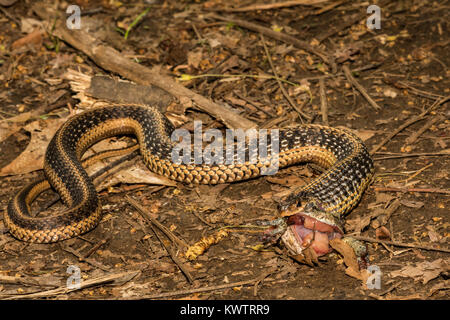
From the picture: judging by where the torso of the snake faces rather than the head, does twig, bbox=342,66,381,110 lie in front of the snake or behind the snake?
behind

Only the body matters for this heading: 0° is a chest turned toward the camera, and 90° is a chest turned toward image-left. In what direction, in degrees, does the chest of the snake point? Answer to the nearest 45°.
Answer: approximately 45°

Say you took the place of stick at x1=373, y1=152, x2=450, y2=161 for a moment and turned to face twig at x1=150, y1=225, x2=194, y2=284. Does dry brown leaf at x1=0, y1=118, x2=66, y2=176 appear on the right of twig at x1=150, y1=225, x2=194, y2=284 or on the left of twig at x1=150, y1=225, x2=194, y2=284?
right

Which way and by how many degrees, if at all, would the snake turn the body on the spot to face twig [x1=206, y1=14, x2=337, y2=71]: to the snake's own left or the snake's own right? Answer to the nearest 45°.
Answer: approximately 180°

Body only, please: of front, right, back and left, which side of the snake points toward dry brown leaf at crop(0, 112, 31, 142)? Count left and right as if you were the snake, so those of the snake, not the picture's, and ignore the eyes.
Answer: right

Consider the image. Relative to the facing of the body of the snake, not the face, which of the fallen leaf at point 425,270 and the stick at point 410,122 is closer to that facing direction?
the fallen leaf

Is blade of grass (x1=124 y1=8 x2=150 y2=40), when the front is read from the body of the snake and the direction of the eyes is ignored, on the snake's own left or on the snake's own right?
on the snake's own right

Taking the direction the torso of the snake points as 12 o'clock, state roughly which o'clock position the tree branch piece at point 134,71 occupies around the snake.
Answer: The tree branch piece is roughly at 4 o'clock from the snake.

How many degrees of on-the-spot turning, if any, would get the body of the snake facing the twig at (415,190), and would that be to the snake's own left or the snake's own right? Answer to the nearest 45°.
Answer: approximately 135° to the snake's own left

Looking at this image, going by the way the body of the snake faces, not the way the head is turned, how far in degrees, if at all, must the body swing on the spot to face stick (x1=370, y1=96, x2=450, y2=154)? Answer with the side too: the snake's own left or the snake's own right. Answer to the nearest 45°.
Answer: approximately 135° to the snake's own left
